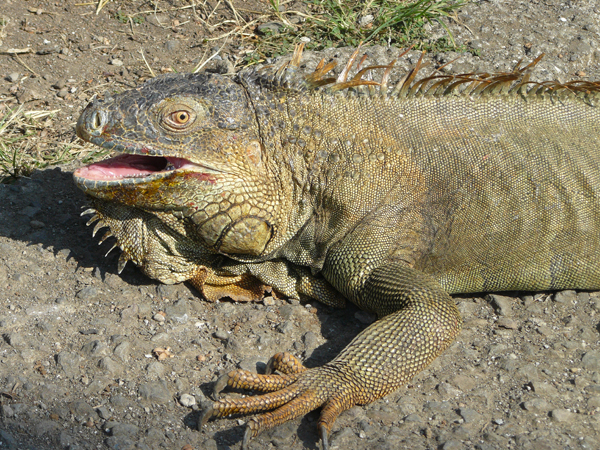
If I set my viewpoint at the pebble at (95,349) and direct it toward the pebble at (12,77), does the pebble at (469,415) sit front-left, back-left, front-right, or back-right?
back-right

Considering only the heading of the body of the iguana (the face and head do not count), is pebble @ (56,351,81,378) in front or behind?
in front

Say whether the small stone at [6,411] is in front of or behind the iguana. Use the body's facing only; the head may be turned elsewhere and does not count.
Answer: in front

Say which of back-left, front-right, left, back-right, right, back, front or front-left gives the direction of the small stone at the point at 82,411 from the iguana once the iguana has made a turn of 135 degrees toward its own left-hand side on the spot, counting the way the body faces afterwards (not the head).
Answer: right

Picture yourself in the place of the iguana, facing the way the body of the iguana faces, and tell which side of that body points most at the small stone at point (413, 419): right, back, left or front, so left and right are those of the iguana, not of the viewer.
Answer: left

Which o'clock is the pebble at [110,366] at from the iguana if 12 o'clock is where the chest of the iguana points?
The pebble is roughly at 11 o'clock from the iguana.

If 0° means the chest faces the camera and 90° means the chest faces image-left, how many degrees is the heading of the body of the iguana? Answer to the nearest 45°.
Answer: approximately 90°

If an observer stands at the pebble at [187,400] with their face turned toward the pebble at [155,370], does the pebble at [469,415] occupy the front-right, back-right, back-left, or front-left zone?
back-right

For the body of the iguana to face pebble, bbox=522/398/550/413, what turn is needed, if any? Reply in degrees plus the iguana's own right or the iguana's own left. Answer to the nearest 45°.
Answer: approximately 135° to the iguana's own left

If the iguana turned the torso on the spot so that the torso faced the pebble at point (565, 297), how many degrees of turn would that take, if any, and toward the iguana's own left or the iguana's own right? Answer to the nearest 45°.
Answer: approximately 180°

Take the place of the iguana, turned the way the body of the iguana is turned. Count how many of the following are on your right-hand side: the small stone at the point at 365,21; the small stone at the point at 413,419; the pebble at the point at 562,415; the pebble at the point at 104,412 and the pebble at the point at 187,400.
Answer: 1

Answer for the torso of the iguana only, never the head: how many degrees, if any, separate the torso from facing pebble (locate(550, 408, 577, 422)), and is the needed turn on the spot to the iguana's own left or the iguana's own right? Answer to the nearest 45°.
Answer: approximately 135° to the iguana's own left

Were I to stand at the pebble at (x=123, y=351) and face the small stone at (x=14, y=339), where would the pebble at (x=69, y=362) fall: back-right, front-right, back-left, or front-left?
front-left

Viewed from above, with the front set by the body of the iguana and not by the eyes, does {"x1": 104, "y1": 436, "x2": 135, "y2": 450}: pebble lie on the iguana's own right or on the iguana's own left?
on the iguana's own left

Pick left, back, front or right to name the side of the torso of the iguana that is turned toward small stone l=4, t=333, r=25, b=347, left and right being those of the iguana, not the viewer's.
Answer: front

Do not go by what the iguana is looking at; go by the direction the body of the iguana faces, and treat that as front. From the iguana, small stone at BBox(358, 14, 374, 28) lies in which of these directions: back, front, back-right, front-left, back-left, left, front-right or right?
right

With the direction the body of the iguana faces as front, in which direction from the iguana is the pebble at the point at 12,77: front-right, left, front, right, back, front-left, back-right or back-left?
front-right
